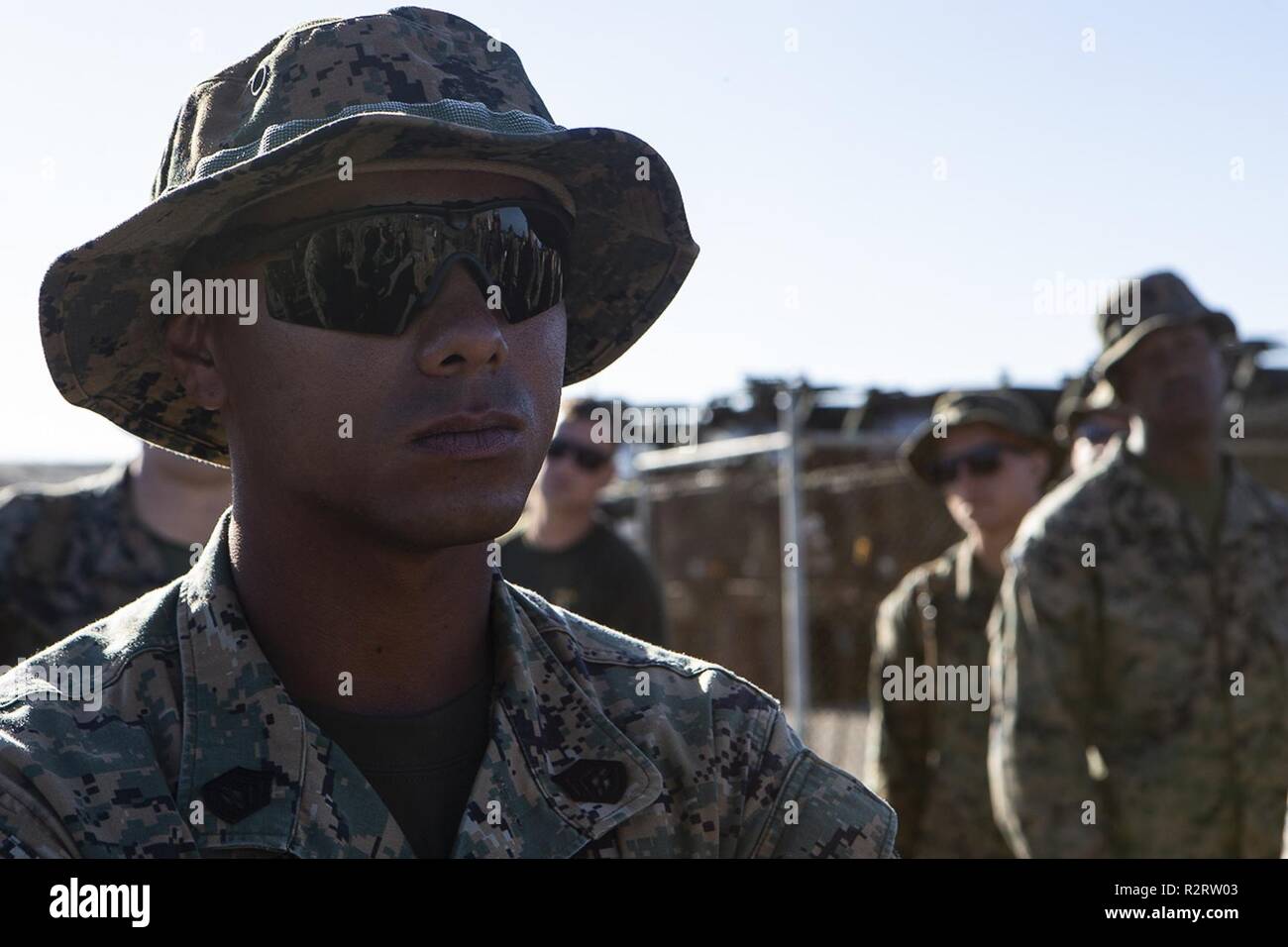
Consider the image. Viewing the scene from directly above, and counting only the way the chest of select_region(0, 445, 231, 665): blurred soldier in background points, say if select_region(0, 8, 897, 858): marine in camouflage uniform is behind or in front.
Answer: in front

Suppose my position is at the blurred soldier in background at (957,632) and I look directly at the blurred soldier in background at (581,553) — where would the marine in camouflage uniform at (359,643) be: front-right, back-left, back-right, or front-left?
front-left

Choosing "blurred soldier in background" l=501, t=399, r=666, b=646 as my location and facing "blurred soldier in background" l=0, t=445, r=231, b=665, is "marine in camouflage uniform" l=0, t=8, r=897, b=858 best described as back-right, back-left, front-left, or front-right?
front-left

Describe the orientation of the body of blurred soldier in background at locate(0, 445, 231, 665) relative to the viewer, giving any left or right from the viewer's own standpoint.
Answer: facing the viewer and to the right of the viewer

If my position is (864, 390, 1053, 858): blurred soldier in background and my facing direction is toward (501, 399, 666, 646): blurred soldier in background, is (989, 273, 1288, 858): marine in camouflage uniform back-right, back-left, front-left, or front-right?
back-left

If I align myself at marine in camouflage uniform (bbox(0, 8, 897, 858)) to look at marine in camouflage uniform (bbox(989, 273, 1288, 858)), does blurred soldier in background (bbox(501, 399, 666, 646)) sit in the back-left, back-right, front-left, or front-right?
front-left

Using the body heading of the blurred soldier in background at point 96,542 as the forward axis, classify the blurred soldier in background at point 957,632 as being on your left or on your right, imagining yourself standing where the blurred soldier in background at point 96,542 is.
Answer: on your left

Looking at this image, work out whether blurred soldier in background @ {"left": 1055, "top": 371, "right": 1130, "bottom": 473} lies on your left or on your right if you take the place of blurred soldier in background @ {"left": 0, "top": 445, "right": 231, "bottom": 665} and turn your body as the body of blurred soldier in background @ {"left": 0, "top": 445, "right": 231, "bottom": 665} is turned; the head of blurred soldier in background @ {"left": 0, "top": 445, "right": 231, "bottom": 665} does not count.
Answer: on your left

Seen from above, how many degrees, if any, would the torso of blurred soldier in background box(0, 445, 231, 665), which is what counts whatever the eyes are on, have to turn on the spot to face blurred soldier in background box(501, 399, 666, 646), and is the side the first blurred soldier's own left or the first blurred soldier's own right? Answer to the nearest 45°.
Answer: approximately 90° to the first blurred soldier's own left
